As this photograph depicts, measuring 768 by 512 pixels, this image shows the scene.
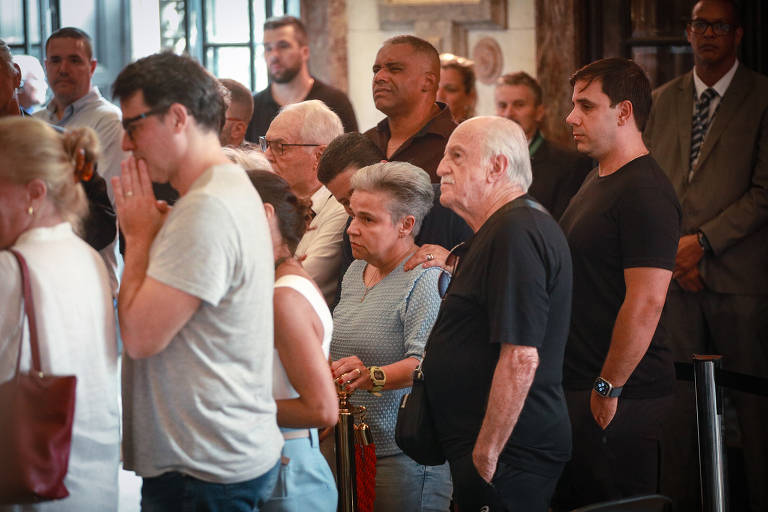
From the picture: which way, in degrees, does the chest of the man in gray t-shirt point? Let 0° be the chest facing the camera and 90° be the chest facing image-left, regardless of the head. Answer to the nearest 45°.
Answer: approximately 90°

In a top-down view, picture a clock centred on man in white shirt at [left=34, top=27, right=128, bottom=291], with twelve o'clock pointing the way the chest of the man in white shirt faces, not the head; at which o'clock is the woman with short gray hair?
The woman with short gray hair is roughly at 10 o'clock from the man in white shirt.

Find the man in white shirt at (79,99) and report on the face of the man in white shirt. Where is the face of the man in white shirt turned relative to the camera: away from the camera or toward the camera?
toward the camera

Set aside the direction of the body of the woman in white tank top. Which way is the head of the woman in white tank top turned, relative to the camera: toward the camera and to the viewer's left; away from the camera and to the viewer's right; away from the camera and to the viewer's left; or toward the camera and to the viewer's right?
away from the camera and to the viewer's left

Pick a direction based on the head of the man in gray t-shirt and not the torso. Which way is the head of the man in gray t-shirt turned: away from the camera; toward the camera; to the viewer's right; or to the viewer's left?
to the viewer's left

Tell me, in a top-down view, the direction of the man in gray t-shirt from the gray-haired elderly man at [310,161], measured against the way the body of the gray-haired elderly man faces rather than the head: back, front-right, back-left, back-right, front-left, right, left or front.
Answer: left

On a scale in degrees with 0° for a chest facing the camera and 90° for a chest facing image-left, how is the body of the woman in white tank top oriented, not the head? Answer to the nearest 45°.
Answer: approximately 90°

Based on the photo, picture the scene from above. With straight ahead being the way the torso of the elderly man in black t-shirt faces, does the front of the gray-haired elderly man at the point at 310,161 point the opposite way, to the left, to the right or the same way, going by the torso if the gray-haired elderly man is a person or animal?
the same way

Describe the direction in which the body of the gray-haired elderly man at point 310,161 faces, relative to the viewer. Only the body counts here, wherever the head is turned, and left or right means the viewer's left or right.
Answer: facing to the left of the viewer

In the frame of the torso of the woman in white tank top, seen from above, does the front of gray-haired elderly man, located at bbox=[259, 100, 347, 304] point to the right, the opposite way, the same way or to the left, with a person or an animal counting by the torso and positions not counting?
the same way

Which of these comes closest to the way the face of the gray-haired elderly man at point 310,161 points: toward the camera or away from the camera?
toward the camera

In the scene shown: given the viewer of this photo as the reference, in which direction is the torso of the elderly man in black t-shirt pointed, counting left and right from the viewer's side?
facing to the left of the viewer

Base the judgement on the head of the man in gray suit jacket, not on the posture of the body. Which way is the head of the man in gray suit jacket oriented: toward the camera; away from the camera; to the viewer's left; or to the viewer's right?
toward the camera

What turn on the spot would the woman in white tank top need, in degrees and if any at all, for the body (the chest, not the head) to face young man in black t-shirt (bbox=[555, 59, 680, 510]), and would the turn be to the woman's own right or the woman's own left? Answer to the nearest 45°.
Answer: approximately 135° to the woman's own right
